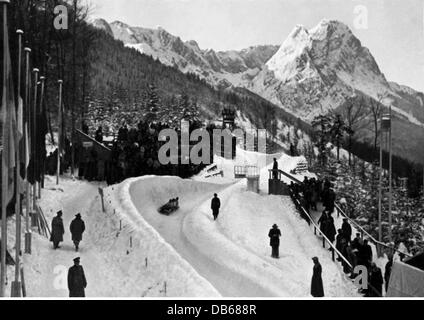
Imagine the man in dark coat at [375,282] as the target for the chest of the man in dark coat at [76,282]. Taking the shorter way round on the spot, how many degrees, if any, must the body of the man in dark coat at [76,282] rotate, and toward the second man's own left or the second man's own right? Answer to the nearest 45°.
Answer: approximately 90° to the second man's own right

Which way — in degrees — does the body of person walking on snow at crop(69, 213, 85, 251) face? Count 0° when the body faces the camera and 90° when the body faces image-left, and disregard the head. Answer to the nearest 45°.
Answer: approximately 180°

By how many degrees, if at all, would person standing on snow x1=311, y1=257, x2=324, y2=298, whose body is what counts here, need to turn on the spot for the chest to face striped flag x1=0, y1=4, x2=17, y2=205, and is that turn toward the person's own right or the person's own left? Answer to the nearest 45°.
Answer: approximately 45° to the person's own left

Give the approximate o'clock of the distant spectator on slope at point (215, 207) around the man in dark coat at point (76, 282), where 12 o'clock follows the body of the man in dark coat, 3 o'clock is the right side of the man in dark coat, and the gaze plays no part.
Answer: The distant spectator on slope is roughly at 1 o'clock from the man in dark coat.

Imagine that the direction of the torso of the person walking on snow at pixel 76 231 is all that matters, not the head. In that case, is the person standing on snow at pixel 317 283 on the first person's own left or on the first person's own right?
on the first person's own right

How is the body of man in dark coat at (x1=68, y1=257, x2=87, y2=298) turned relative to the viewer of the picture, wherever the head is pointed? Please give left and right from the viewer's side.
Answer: facing away from the viewer

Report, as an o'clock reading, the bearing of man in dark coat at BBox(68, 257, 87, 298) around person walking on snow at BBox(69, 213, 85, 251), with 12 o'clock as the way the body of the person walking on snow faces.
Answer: The man in dark coat is roughly at 6 o'clock from the person walking on snow.

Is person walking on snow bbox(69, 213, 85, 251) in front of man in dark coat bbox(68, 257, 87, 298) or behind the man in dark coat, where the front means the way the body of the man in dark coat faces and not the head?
in front

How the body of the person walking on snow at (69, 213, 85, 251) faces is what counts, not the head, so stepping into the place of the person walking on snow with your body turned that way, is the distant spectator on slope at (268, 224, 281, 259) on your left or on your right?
on your right
